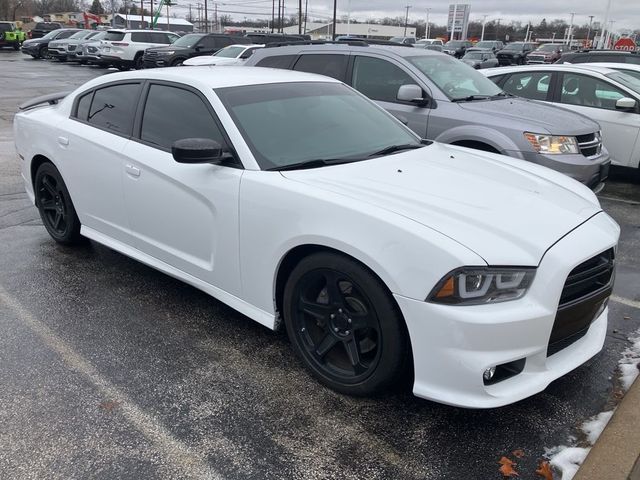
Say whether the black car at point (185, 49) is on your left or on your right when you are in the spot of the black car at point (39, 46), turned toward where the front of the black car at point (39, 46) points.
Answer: on your left

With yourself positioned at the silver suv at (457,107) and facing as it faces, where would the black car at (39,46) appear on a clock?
The black car is roughly at 6 o'clock from the silver suv.

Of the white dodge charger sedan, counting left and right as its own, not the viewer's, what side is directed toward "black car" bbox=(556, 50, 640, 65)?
left

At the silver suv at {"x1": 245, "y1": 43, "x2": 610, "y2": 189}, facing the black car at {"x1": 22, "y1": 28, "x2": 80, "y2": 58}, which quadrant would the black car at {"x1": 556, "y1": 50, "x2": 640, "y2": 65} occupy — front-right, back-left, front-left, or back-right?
front-right

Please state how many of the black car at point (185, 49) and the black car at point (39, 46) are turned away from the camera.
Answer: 0

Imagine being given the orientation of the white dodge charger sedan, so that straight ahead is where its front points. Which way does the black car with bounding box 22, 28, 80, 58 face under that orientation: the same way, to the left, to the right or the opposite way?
to the right

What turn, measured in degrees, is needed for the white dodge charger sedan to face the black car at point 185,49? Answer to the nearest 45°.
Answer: approximately 135° to its left

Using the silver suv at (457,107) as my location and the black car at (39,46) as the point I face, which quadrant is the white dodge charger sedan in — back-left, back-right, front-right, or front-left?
back-left

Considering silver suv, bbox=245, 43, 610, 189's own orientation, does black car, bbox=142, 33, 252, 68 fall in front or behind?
behind

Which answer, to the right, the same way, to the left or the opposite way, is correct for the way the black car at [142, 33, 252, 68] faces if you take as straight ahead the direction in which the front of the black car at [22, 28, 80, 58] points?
the same way

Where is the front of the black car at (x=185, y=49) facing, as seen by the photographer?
facing the viewer and to the left of the viewer

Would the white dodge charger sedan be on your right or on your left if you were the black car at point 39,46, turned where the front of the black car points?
on your left

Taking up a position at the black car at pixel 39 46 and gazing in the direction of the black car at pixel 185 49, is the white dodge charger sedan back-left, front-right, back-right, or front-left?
front-right

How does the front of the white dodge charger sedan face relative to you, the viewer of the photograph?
facing the viewer and to the right of the viewer
